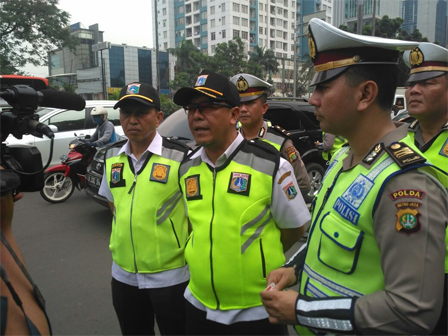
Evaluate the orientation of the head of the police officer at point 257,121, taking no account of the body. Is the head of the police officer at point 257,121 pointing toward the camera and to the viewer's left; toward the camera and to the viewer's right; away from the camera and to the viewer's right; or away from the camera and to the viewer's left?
toward the camera and to the viewer's left

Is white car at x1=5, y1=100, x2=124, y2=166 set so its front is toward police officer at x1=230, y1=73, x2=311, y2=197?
no

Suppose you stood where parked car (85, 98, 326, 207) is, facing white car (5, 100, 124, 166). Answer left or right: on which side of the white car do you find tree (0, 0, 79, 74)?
right

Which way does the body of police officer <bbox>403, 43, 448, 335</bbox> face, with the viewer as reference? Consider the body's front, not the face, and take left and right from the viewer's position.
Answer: facing the viewer and to the left of the viewer

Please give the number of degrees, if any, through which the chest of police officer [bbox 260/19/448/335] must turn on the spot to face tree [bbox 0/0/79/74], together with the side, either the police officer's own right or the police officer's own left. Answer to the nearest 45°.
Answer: approximately 45° to the police officer's own right

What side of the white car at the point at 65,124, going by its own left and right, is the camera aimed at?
left

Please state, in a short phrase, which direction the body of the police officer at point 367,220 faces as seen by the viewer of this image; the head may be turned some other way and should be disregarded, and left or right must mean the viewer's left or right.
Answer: facing to the left of the viewer

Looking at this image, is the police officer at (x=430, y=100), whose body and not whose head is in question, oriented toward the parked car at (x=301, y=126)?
no

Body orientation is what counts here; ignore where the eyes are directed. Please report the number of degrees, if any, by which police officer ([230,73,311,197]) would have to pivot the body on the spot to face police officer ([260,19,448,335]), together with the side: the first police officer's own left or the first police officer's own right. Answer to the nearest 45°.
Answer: approximately 45° to the first police officer's own left

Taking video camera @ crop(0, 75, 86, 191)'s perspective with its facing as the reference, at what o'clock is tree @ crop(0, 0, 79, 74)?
The tree is roughly at 9 o'clock from the video camera.

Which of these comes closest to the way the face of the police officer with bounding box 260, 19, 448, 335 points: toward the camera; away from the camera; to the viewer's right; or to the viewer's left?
to the viewer's left

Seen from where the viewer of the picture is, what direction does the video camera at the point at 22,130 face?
facing to the right of the viewer

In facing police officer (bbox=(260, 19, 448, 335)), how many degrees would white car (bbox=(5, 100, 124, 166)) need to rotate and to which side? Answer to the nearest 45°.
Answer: approximately 90° to its left

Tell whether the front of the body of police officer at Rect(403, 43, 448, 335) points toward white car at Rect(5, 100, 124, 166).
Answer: no

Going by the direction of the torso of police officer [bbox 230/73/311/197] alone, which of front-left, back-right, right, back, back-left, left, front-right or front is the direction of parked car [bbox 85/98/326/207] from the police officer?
back-right

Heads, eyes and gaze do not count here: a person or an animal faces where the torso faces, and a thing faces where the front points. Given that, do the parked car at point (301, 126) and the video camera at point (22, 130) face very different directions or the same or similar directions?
very different directions

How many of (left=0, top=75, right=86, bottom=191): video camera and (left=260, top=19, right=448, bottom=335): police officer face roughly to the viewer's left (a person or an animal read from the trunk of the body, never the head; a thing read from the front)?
1
